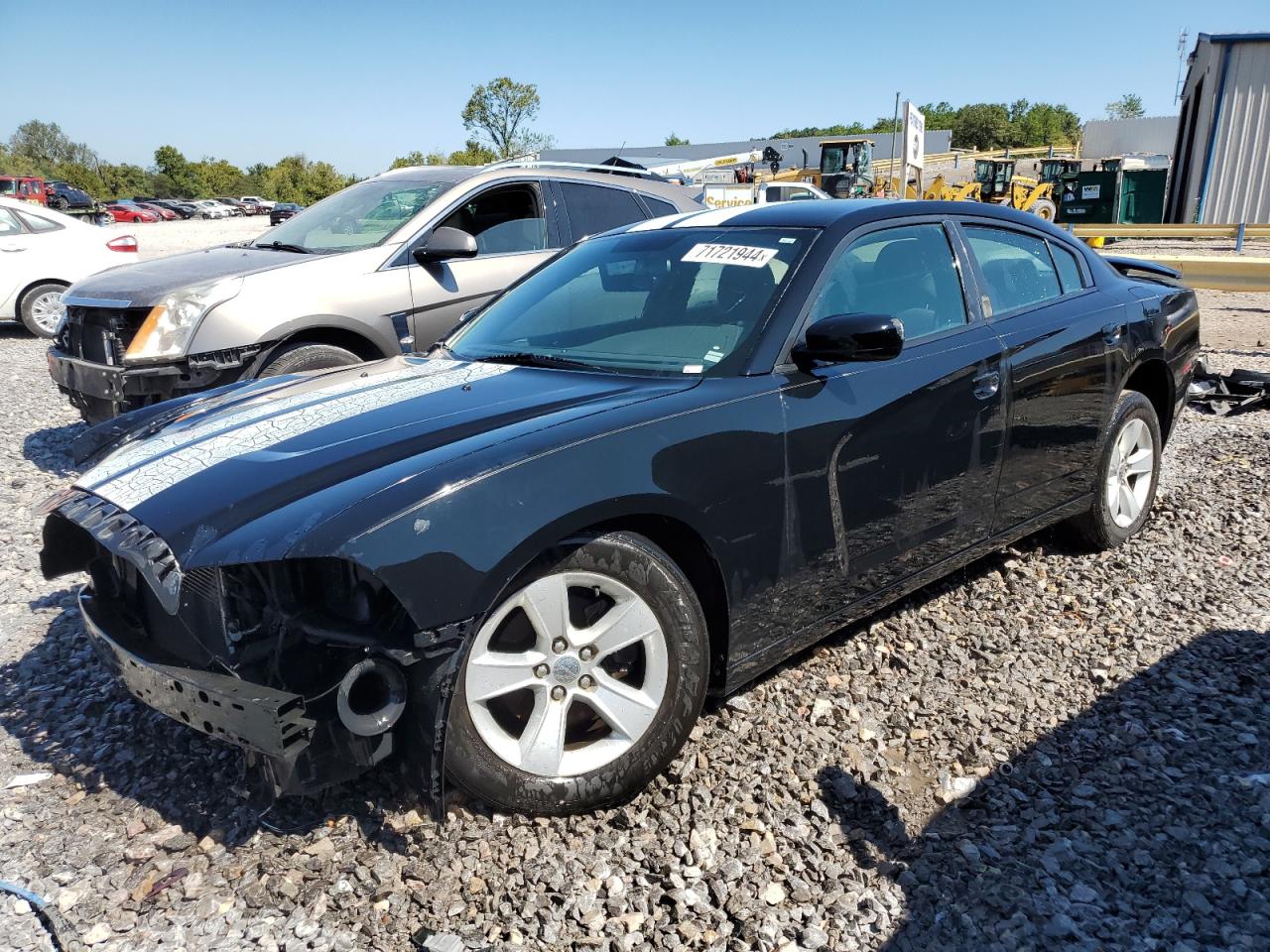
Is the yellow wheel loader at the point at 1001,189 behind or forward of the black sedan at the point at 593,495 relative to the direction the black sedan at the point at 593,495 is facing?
behind

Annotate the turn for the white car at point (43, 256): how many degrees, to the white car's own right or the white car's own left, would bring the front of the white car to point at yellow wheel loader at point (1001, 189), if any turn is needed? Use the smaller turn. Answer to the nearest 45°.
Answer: approximately 180°

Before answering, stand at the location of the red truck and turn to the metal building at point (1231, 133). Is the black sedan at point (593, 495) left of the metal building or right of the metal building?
right

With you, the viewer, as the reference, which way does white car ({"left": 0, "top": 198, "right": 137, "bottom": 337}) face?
facing to the left of the viewer

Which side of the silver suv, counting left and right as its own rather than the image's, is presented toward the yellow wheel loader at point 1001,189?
back

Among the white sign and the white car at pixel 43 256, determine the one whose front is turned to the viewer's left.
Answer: the white car

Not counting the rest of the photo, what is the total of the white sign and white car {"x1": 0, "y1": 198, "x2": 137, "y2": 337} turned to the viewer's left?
1

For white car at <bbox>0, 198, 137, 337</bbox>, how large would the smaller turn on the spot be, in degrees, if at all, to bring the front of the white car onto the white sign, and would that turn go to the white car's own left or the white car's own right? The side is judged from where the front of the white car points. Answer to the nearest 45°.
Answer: approximately 180°

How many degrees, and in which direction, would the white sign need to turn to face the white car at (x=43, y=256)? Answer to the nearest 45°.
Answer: approximately 90° to its right

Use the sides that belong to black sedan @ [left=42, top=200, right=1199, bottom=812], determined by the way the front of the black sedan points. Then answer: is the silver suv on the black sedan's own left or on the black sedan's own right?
on the black sedan's own right
